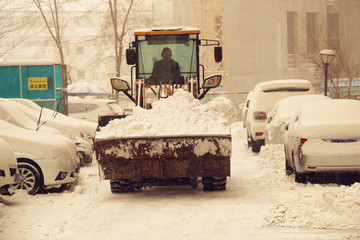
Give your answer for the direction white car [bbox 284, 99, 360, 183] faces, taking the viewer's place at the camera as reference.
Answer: facing away from the viewer

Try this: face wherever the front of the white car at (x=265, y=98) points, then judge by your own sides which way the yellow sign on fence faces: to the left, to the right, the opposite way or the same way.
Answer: the opposite way

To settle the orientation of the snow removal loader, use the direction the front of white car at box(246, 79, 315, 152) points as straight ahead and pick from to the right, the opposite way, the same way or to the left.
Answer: the opposite way

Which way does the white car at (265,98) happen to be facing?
away from the camera

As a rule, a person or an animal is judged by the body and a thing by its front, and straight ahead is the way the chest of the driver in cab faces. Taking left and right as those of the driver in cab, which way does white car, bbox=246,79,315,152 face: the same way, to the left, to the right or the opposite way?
the opposite way

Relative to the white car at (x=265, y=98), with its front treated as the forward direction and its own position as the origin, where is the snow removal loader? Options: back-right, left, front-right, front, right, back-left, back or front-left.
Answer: back

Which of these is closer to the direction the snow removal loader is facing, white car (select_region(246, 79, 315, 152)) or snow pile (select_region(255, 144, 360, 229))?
the snow pile

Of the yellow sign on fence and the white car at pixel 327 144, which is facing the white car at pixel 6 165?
the yellow sign on fence

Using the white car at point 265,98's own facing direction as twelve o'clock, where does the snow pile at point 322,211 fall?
The snow pile is roughly at 6 o'clock from the white car.

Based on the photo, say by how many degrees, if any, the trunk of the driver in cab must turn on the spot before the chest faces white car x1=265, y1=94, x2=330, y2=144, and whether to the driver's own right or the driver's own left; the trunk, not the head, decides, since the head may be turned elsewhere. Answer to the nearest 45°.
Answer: approximately 135° to the driver's own left

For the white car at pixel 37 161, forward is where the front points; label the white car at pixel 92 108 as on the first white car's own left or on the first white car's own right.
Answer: on the first white car's own left

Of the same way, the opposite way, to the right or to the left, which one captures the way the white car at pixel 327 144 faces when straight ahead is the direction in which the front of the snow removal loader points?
the opposite way

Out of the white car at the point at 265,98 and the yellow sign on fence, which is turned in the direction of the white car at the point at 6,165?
the yellow sign on fence
